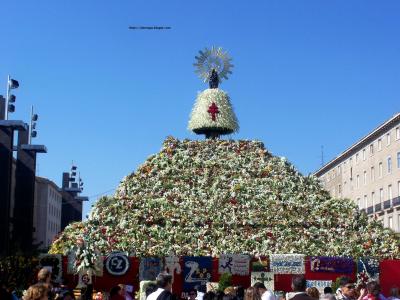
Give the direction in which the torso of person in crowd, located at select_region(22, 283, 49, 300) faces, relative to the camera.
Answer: away from the camera

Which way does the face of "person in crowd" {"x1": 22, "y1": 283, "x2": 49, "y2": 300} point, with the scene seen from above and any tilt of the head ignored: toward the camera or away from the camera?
away from the camera

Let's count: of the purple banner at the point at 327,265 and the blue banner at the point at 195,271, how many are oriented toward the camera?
2

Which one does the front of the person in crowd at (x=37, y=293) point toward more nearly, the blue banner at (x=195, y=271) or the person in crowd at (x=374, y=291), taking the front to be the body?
the blue banner

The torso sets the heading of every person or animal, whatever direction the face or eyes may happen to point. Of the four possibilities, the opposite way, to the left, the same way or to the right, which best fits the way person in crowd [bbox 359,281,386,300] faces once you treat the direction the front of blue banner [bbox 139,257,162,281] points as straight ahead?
the opposite way

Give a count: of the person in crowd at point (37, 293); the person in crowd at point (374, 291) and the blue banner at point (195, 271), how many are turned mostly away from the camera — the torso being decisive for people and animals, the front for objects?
2

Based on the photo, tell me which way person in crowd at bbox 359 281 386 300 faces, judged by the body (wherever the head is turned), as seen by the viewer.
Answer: away from the camera

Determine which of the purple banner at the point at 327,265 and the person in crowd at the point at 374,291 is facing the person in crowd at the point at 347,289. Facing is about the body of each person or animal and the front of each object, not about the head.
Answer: the purple banner
